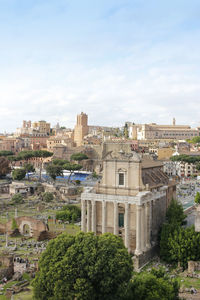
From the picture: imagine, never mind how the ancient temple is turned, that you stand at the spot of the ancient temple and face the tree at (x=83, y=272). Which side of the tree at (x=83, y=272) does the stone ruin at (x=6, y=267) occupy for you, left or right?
right

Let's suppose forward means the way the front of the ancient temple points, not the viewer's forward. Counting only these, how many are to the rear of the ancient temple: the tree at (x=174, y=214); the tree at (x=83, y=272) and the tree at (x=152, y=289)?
1

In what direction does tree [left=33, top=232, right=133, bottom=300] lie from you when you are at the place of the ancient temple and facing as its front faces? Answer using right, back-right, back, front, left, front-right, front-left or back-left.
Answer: front-left

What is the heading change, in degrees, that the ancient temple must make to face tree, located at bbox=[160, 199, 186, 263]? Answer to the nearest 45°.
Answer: approximately 135° to its left

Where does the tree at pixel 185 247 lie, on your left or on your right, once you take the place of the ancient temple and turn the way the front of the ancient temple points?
on your left

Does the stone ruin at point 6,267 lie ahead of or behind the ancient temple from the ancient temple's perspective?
ahead

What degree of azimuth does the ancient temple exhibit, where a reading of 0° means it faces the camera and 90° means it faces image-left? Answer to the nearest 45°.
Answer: approximately 45°

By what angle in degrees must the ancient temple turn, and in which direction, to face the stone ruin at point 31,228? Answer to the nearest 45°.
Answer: approximately 90° to its right

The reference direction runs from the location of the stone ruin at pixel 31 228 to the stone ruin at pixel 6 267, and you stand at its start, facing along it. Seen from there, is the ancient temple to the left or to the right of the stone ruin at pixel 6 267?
left

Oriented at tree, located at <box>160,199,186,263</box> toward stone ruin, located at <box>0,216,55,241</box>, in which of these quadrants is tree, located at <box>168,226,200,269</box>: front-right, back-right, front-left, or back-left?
back-left
